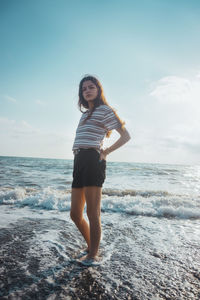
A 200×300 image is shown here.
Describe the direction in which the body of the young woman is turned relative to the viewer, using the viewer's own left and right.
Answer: facing the viewer and to the left of the viewer
